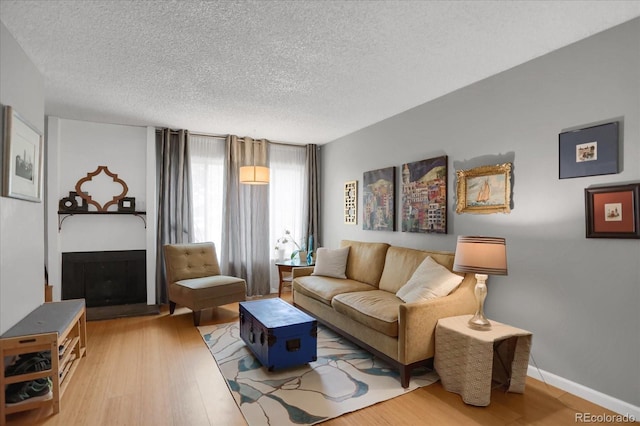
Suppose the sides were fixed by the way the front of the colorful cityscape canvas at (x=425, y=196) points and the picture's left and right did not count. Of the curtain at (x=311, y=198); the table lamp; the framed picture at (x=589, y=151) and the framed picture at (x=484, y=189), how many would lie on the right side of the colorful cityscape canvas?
1

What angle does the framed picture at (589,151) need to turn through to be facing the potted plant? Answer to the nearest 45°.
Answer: approximately 45° to its right

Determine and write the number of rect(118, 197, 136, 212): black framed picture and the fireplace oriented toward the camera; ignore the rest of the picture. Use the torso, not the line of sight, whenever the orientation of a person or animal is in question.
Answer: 2

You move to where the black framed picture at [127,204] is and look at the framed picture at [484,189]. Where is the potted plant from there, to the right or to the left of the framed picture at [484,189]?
left

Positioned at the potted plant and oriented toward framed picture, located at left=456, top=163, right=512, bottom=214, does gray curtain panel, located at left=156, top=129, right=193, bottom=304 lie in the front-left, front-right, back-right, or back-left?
back-right

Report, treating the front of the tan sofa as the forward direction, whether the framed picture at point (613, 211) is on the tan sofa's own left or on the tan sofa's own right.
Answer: on the tan sofa's own left

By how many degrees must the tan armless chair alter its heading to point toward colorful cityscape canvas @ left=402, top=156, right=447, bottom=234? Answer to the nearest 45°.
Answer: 0° — it already faces it

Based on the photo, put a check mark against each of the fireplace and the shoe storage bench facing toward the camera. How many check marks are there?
1

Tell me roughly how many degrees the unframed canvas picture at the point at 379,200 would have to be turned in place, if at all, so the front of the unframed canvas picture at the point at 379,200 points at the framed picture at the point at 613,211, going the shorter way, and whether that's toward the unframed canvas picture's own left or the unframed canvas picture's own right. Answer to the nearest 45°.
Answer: approximately 90° to the unframed canvas picture's own left

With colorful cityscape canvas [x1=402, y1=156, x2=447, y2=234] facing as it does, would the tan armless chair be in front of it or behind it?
in front

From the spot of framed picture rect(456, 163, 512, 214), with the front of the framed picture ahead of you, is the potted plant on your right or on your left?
on your right

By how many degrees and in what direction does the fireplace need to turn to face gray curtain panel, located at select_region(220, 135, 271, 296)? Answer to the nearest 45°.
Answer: approximately 90° to its left

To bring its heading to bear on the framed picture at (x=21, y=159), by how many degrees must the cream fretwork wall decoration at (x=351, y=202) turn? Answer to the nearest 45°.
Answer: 0° — it already faces it

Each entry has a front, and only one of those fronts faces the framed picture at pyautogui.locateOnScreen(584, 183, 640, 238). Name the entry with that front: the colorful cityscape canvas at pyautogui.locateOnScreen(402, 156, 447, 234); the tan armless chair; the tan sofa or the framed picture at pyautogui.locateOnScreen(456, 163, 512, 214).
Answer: the tan armless chair

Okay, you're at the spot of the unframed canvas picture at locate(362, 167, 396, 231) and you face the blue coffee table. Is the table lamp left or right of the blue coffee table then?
left

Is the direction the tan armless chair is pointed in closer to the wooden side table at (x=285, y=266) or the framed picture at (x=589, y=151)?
the framed picture
